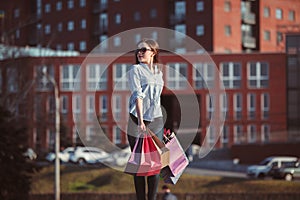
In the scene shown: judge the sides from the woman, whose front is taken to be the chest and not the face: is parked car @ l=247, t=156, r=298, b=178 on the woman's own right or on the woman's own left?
on the woman's own left

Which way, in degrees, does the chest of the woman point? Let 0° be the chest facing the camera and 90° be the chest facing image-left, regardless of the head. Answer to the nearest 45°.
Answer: approximately 315°

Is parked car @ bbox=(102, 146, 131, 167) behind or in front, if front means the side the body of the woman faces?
behind
